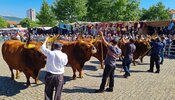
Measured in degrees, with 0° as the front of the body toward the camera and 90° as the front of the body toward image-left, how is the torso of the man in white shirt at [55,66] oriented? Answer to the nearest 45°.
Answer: approximately 180°

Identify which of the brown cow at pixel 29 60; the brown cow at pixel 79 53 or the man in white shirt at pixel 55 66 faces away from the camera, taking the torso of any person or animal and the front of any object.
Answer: the man in white shirt

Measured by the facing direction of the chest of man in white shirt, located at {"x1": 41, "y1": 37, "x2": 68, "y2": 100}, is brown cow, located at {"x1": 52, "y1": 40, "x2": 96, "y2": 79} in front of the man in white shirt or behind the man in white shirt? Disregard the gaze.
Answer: in front

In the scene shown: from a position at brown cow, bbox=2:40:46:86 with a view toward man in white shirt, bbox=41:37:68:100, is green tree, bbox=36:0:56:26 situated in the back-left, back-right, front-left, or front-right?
back-left

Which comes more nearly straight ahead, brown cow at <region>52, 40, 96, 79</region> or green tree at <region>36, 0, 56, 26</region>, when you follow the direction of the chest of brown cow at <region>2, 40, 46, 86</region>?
the brown cow

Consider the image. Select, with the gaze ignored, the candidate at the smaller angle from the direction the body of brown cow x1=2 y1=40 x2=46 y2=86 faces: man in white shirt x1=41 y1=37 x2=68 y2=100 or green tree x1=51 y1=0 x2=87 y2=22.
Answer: the man in white shirt

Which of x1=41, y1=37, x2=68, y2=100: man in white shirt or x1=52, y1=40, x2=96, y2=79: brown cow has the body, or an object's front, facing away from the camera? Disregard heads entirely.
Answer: the man in white shirt

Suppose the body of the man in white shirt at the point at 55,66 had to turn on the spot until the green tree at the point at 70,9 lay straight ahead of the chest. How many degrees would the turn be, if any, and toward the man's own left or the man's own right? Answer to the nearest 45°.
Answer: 0° — they already face it

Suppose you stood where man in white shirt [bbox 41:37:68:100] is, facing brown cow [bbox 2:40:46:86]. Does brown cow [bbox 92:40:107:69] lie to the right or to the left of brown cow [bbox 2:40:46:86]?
right

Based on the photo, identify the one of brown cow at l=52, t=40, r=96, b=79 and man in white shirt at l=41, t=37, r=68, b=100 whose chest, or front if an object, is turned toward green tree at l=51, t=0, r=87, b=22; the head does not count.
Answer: the man in white shirt

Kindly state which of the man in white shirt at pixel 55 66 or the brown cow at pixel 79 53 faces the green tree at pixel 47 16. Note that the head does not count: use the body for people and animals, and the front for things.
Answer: the man in white shirt

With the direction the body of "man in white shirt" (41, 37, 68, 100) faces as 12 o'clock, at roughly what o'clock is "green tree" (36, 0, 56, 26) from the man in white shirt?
The green tree is roughly at 12 o'clock from the man in white shirt.

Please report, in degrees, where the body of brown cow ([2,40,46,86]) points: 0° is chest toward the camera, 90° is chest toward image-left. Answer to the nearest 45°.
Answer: approximately 315°
